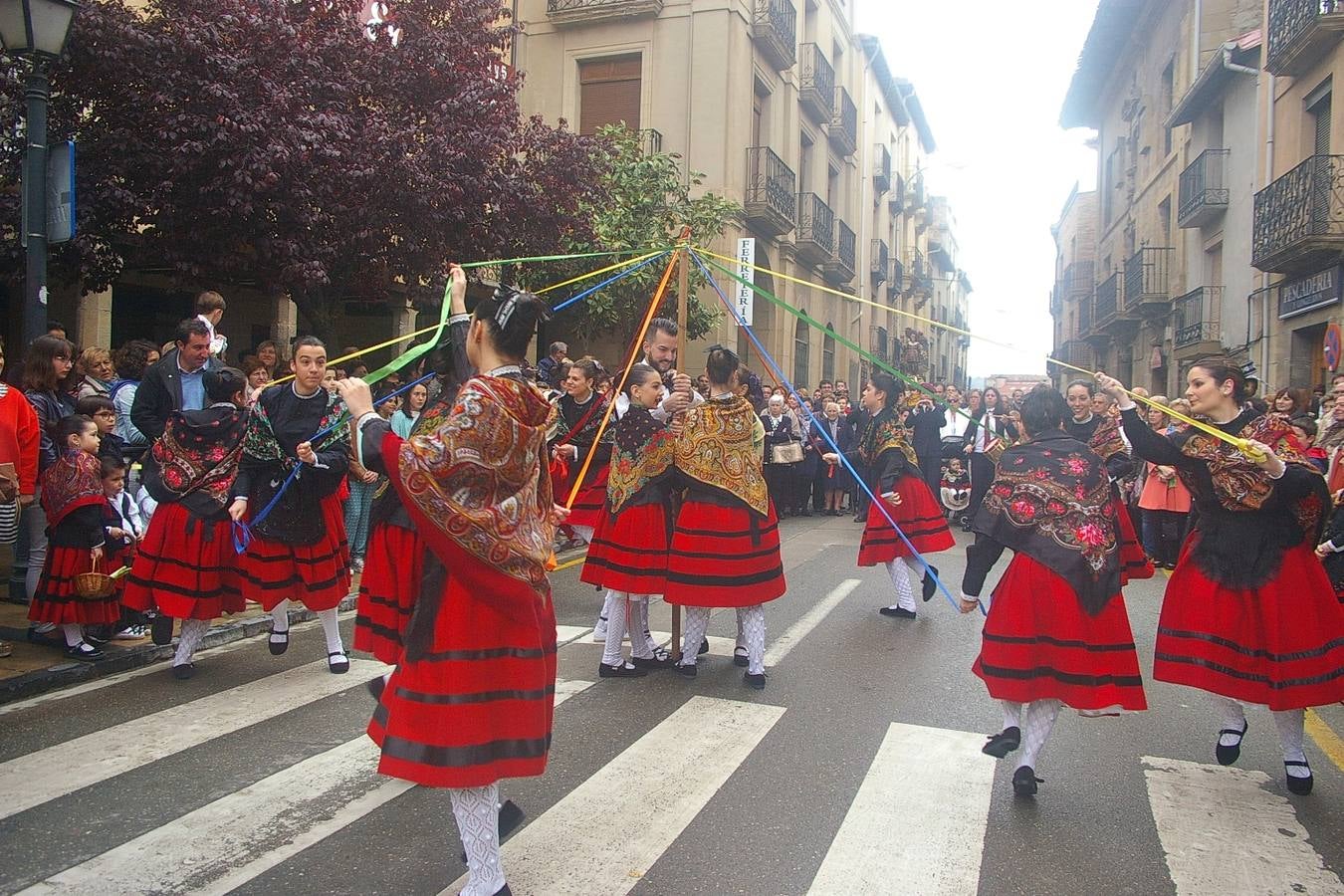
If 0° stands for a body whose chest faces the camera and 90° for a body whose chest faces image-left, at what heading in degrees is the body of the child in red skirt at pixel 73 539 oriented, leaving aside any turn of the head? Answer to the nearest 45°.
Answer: approximately 270°

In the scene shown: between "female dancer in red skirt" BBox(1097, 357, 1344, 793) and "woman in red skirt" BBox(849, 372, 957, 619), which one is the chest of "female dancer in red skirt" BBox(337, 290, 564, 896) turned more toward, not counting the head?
the woman in red skirt

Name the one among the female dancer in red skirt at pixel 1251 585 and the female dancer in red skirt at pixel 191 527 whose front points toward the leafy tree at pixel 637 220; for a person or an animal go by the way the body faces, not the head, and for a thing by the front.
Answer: the female dancer in red skirt at pixel 191 527

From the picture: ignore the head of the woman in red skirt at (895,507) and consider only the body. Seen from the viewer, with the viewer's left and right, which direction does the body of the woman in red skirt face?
facing to the left of the viewer

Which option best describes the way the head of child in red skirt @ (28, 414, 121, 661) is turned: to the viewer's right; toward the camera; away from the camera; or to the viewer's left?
to the viewer's right

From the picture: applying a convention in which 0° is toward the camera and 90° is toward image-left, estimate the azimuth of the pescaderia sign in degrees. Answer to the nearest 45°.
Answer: approximately 45°

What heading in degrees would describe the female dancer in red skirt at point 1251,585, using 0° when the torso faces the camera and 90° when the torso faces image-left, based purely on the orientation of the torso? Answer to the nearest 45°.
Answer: approximately 45°

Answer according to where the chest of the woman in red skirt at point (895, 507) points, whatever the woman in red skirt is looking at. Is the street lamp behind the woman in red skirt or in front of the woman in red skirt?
in front

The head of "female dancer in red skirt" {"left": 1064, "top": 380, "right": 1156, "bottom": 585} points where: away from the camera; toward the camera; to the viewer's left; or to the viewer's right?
toward the camera

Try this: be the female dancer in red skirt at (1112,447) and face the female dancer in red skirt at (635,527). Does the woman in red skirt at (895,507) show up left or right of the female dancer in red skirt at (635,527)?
right

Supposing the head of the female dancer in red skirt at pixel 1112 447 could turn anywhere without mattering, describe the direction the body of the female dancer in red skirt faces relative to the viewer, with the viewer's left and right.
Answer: facing the viewer and to the left of the viewer

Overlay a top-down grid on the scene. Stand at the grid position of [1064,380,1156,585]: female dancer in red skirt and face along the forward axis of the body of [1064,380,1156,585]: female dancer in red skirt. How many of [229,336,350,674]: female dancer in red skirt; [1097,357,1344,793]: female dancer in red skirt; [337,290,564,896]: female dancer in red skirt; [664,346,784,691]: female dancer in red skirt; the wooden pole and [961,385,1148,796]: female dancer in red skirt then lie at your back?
0
